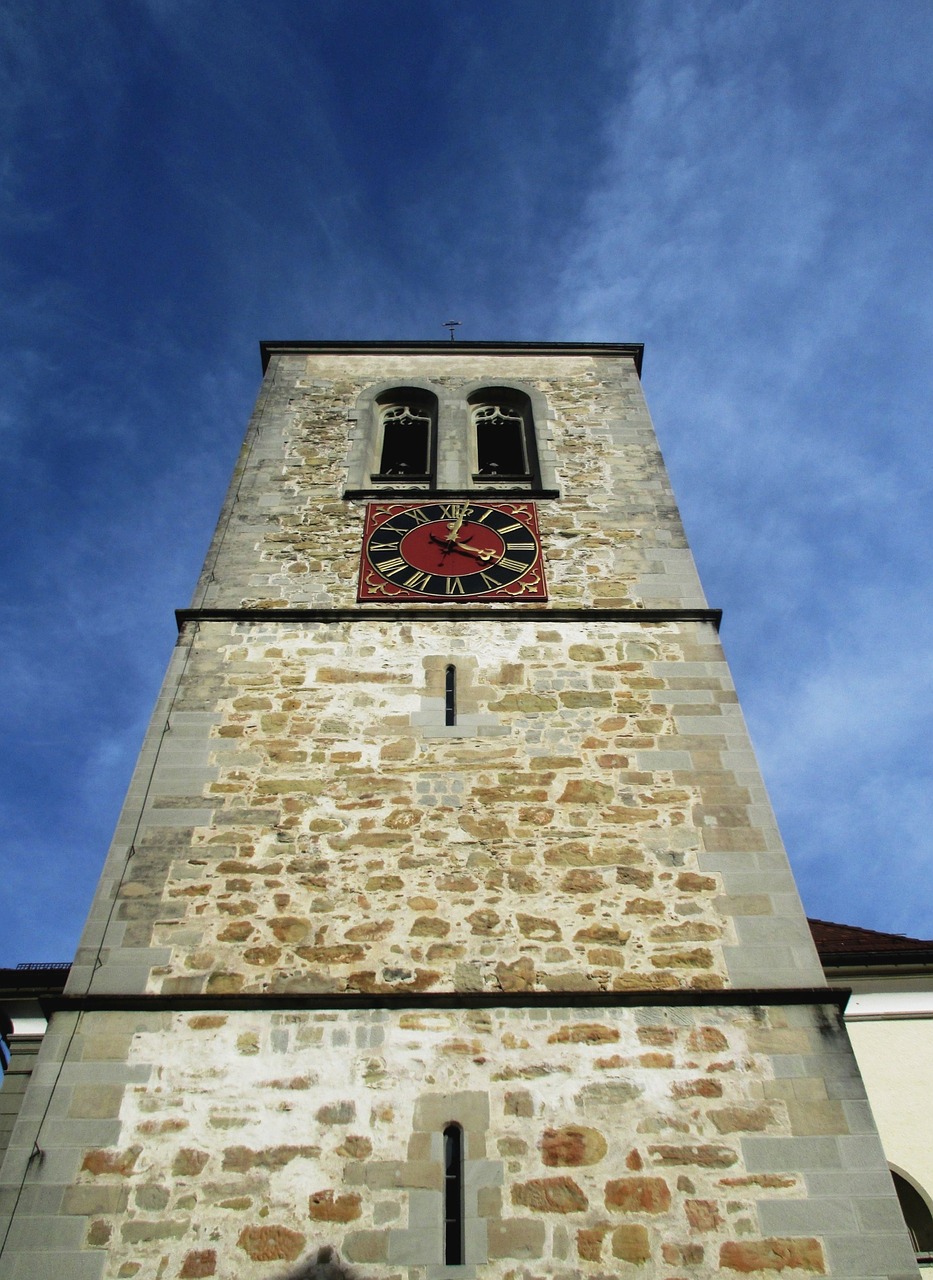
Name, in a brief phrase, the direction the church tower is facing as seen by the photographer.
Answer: facing the viewer
